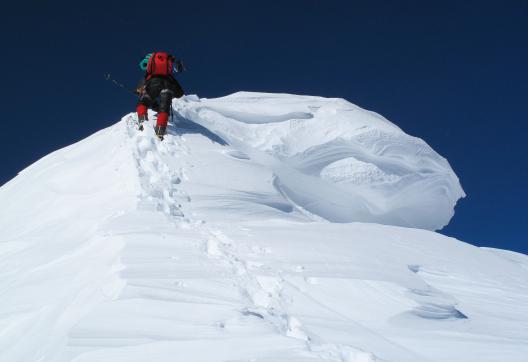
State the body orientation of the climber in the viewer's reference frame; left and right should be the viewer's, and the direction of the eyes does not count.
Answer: facing away from the viewer
